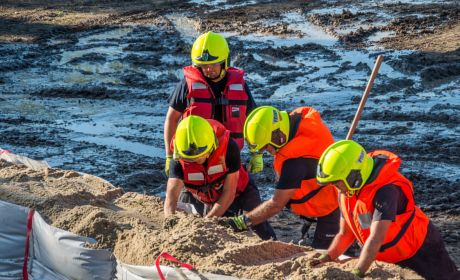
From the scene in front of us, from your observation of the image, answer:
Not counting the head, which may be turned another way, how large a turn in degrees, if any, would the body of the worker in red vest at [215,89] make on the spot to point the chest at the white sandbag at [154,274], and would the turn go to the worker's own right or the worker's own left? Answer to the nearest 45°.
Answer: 0° — they already face it

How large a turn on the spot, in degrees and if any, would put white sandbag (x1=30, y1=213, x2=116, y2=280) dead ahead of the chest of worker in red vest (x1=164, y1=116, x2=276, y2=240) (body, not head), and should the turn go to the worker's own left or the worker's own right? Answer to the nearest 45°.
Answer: approximately 45° to the worker's own right

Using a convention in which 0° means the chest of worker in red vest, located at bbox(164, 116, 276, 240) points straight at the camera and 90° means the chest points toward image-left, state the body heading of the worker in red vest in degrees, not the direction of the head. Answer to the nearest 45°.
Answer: approximately 45°

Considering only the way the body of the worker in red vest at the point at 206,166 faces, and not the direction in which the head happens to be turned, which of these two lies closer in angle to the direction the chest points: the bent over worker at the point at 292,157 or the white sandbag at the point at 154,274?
the white sandbag

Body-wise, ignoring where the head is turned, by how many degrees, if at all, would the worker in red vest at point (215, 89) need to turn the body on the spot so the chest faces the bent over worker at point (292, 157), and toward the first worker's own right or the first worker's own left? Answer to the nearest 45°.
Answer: approximately 45° to the first worker's own left

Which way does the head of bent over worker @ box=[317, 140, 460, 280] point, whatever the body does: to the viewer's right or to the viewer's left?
to the viewer's left

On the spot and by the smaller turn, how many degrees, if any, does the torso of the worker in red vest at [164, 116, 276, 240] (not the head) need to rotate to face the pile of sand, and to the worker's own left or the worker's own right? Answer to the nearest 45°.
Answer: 0° — they already face it

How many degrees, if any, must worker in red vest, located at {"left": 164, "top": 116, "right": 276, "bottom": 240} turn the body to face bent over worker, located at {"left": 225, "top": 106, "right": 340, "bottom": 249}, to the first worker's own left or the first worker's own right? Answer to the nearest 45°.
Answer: approximately 135° to the first worker's own left

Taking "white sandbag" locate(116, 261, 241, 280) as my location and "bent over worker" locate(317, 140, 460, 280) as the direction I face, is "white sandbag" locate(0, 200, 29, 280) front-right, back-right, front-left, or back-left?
back-left

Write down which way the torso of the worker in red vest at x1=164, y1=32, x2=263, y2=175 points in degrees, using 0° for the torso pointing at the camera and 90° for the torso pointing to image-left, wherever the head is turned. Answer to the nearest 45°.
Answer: approximately 0°
